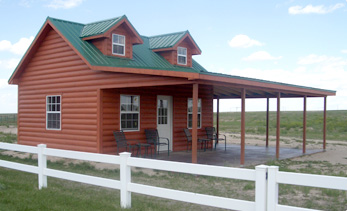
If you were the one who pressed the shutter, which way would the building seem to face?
facing the viewer and to the right of the viewer
